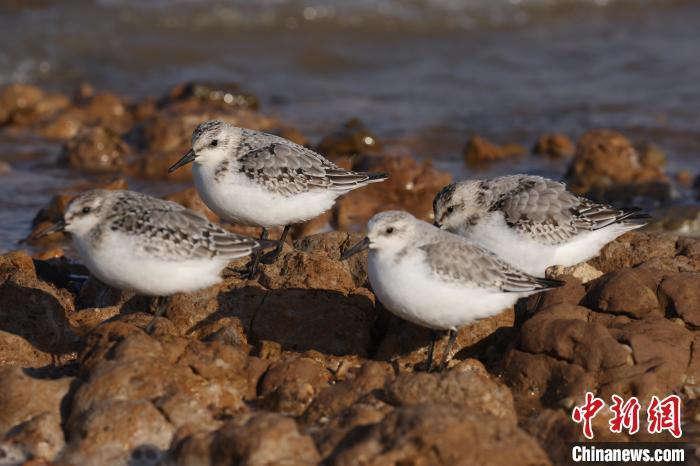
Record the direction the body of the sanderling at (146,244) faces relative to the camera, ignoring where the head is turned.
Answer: to the viewer's left

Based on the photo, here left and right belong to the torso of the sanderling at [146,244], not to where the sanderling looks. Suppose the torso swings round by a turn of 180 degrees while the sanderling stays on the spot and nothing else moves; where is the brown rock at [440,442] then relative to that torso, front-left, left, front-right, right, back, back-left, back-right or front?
front-right

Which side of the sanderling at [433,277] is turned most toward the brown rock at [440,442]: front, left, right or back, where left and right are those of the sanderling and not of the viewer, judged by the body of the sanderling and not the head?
left

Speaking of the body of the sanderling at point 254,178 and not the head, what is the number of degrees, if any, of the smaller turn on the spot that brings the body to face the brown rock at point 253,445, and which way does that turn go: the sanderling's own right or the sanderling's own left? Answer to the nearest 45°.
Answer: approximately 90° to the sanderling's own left

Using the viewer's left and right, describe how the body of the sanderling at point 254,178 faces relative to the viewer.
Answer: facing to the left of the viewer

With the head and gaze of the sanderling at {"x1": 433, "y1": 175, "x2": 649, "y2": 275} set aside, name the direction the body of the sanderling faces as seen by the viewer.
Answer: to the viewer's left

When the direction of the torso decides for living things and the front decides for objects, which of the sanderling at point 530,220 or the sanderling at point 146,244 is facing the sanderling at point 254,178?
the sanderling at point 530,220

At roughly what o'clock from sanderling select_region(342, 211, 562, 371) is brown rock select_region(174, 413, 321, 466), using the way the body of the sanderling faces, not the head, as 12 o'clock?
The brown rock is roughly at 10 o'clock from the sanderling.

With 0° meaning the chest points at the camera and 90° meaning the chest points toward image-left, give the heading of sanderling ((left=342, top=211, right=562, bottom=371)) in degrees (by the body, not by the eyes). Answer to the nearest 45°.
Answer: approximately 90°
